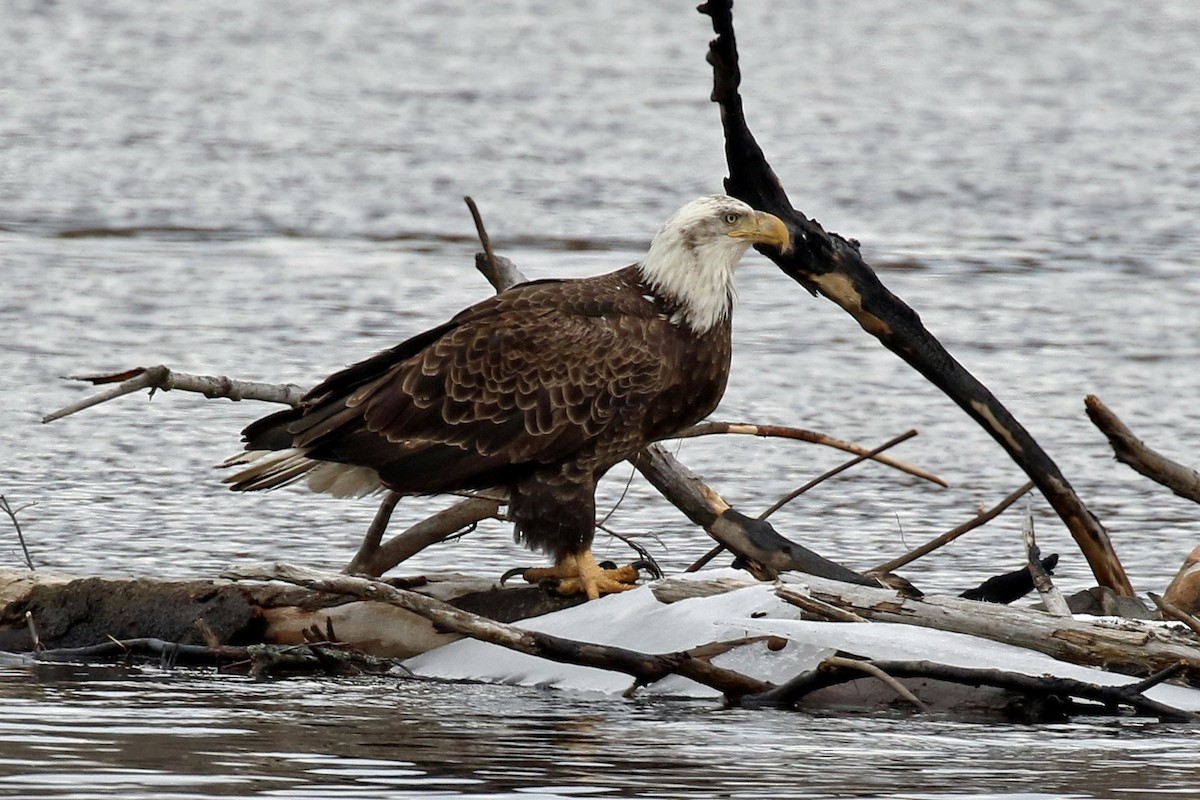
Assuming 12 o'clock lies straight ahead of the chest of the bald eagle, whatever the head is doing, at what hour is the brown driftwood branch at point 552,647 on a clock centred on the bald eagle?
The brown driftwood branch is roughly at 3 o'clock from the bald eagle.

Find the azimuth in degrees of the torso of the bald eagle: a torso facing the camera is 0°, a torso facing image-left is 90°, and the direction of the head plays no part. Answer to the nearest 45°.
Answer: approximately 270°

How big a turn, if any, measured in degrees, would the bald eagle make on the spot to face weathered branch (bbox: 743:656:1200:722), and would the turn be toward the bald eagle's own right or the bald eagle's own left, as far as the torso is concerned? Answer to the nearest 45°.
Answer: approximately 45° to the bald eagle's own right

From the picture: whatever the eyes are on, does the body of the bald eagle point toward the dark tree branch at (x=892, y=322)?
yes

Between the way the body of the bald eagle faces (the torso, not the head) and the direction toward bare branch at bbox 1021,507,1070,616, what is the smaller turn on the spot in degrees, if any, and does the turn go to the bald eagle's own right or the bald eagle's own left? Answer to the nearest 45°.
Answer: approximately 45° to the bald eagle's own right

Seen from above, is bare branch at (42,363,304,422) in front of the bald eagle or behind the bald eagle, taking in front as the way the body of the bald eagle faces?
behind

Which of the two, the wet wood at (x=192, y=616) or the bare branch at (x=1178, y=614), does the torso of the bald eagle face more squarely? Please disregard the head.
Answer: the bare branch

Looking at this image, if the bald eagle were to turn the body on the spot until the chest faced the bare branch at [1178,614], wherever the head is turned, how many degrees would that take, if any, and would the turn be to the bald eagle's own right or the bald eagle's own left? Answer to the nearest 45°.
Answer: approximately 45° to the bald eagle's own right
